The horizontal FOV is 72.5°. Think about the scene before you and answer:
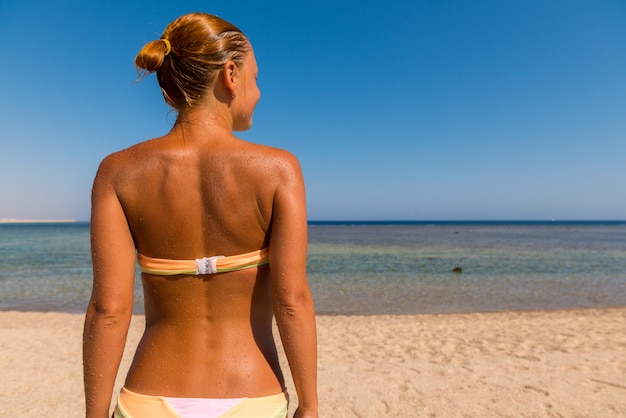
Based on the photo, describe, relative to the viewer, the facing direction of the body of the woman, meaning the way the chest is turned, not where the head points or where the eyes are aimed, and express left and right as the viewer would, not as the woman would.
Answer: facing away from the viewer

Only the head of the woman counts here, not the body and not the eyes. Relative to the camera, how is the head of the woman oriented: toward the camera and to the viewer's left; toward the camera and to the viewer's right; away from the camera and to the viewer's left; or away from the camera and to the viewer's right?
away from the camera and to the viewer's right
